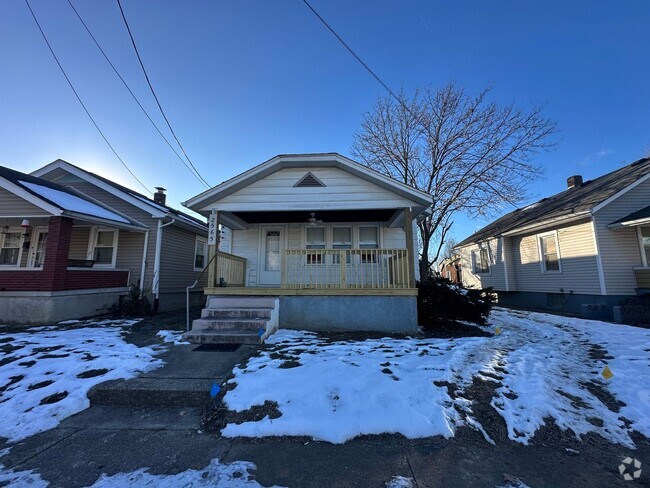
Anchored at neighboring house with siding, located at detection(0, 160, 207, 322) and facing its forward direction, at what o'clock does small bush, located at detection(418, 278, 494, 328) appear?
The small bush is roughly at 9 o'clock from the neighboring house with siding.

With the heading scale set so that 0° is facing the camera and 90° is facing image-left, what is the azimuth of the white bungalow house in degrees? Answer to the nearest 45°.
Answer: approximately 0°

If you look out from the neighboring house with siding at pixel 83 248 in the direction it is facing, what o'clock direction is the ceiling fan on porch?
The ceiling fan on porch is roughly at 9 o'clock from the neighboring house with siding.

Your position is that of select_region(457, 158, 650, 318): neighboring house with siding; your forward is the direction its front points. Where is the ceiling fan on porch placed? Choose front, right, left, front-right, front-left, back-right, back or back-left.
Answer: right

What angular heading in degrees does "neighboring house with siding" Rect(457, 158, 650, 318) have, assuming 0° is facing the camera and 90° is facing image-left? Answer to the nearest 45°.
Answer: approximately 315°

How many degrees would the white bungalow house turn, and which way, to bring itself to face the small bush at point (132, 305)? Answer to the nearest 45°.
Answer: approximately 135° to its right

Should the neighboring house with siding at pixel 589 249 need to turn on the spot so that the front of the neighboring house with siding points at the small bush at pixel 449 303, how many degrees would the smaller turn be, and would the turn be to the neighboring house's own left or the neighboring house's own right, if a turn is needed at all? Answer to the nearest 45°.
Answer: approximately 90° to the neighboring house's own right

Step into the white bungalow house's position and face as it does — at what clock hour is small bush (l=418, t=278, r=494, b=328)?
The small bush is roughly at 9 o'clock from the white bungalow house.

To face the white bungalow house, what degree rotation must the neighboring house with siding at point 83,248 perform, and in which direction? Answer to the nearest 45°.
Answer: approximately 90° to its left

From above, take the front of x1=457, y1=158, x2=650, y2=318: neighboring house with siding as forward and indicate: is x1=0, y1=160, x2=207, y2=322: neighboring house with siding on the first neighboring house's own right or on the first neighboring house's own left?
on the first neighboring house's own right
